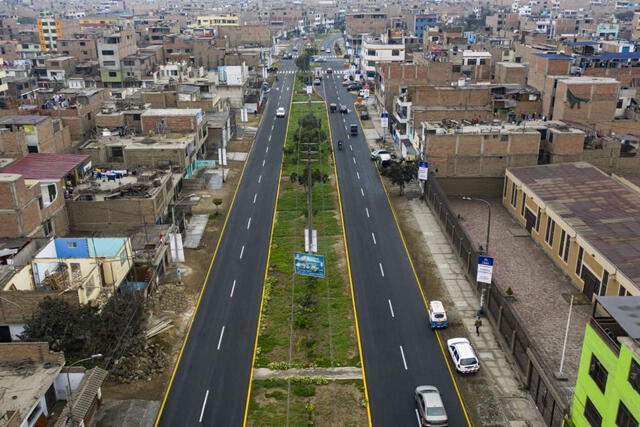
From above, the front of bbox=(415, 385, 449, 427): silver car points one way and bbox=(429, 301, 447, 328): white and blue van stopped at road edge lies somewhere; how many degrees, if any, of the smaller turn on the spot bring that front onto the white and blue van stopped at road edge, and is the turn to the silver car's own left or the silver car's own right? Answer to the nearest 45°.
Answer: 0° — it already faces it

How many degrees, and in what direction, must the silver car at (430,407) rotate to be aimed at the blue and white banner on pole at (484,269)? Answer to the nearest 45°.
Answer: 0° — it already faces it

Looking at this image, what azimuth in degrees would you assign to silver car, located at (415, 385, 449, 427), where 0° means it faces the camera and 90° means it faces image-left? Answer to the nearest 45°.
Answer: approximately 180°

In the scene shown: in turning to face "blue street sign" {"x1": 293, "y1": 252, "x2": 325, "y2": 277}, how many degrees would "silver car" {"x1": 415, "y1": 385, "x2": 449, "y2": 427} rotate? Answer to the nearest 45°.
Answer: approximately 45° to its left
